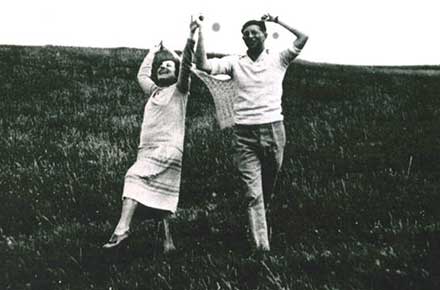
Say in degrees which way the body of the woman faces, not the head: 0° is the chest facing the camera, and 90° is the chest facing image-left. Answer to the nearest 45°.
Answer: approximately 45°

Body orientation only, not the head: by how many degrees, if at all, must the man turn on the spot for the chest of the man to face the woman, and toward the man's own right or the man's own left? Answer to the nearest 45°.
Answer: approximately 90° to the man's own right

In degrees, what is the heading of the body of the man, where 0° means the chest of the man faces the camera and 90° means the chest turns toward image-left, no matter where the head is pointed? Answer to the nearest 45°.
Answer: approximately 0°

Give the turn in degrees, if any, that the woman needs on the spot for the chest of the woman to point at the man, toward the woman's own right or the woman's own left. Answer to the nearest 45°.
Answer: approximately 135° to the woman's own left

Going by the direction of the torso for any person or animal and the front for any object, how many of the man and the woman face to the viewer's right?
0
